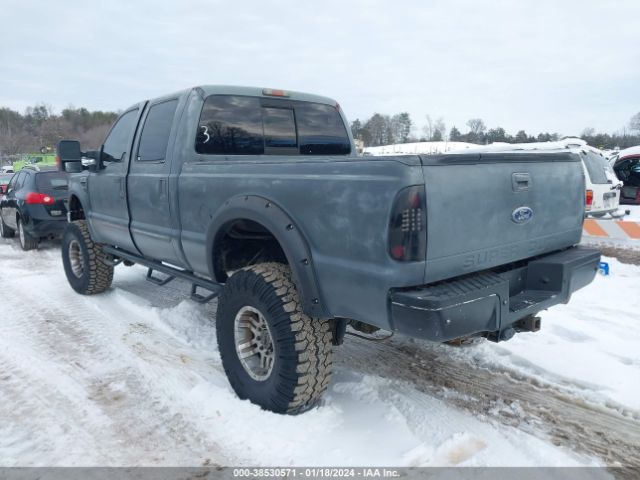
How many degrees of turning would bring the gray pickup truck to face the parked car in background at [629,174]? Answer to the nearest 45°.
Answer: approximately 90° to its right

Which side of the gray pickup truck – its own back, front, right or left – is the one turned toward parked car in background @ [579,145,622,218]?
right

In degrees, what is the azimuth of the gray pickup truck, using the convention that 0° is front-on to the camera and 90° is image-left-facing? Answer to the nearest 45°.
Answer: approximately 135°

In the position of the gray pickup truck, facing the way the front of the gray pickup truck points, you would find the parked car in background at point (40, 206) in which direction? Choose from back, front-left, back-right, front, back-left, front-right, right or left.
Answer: front

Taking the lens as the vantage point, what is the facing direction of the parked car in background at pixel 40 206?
facing away from the viewer and to the left of the viewer

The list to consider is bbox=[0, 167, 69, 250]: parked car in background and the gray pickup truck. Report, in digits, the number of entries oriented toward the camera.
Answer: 0
